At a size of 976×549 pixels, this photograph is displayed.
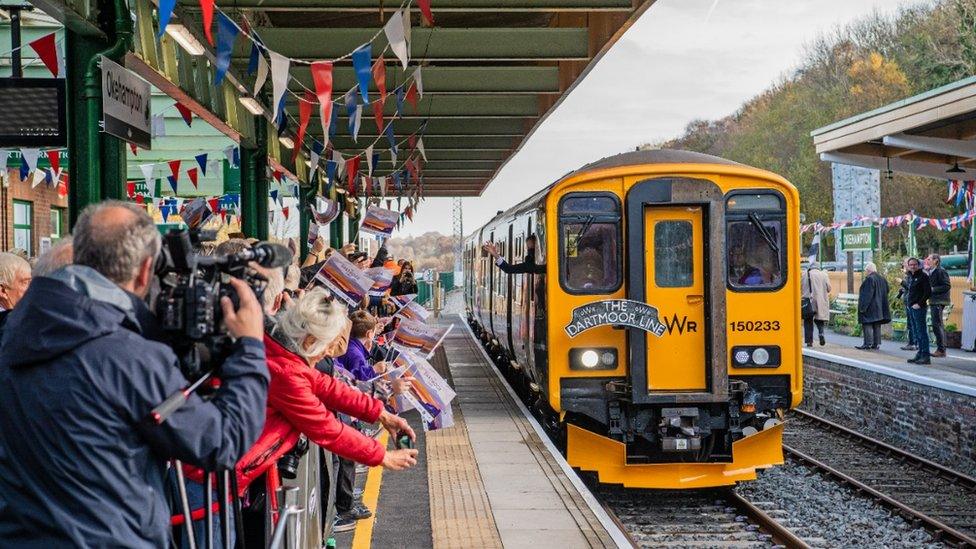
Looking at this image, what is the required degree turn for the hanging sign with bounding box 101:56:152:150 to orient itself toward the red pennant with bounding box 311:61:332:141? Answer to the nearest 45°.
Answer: approximately 90° to its left

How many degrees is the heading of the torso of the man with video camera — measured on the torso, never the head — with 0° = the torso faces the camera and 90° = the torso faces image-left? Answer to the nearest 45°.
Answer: approximately 225°

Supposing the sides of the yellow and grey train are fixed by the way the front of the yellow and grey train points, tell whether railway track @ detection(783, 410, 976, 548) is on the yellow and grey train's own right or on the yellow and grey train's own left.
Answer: on the yellow and grey train's own left

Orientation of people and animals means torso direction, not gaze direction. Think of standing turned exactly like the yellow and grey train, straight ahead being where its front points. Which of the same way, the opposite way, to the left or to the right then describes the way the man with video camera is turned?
the opposite way

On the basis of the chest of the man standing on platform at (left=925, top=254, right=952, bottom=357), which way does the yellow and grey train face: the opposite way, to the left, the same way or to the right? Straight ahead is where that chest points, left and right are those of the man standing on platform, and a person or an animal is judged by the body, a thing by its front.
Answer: to the left

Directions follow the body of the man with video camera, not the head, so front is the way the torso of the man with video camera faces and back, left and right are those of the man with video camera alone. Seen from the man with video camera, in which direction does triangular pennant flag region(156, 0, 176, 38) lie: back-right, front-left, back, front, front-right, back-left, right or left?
front-left

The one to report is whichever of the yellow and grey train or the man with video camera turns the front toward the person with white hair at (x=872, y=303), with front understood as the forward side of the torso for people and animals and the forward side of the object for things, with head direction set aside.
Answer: the man with video camera

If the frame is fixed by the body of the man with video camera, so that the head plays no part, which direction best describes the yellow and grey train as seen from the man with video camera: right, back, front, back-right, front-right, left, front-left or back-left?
front

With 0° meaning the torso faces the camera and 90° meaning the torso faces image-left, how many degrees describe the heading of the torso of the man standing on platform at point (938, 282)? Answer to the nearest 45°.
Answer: approximately 90°

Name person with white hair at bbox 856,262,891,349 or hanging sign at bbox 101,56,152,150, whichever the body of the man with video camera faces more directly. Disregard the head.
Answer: the person with white hair

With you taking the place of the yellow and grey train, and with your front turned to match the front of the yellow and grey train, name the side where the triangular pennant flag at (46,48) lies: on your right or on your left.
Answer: on your right

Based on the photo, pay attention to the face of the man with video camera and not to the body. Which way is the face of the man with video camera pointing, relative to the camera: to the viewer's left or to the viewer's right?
to the viewer's right

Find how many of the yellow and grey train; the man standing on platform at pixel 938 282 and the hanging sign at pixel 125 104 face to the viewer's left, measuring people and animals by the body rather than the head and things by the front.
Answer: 1
